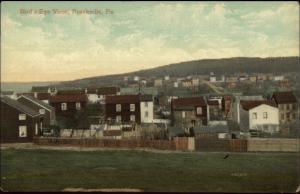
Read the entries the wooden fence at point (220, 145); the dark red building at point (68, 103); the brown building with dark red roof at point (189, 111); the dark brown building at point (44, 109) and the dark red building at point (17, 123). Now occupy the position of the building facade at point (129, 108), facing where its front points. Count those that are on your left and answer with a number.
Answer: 2

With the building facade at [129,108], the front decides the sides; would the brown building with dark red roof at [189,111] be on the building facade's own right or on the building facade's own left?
on the building facade's own left

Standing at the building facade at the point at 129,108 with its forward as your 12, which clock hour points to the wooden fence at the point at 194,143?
The wooden fence is roughly at 11 o'clock from the building facade.

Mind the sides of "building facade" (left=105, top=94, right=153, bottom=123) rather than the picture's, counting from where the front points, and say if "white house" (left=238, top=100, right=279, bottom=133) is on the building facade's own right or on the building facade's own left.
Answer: on the building facade's own left

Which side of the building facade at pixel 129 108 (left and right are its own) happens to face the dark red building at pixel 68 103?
right

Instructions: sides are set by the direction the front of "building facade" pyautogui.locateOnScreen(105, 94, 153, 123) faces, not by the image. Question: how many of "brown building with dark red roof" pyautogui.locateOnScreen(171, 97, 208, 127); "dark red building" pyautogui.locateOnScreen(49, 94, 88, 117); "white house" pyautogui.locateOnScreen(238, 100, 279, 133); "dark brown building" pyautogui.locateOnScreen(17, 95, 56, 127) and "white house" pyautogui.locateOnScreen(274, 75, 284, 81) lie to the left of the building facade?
3

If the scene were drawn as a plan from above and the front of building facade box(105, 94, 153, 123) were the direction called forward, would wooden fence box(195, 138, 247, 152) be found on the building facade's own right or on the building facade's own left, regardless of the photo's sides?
on the building facade's own left

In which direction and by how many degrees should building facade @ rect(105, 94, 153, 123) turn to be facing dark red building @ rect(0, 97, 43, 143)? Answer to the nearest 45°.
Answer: approximately 90° to its right

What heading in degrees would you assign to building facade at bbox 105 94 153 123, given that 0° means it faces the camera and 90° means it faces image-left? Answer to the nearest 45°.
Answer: approximately 0°
